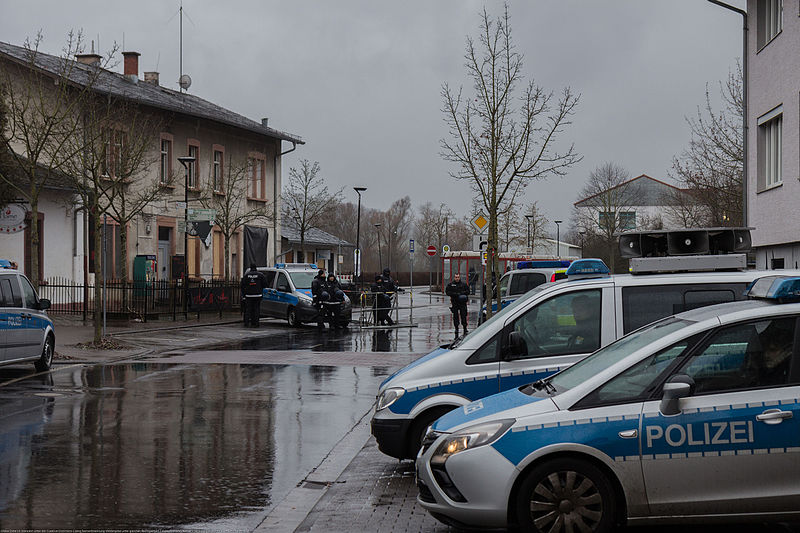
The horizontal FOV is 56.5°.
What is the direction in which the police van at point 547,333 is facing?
to the viewer's left

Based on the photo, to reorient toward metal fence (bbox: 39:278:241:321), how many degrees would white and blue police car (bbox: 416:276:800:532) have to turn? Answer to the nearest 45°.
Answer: approximately 45° to its right

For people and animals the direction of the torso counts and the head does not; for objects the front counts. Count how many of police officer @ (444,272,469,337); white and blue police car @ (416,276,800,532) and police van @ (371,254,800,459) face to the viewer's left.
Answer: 2

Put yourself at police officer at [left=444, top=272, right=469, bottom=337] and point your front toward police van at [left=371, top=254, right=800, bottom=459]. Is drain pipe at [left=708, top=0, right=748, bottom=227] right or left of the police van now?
left

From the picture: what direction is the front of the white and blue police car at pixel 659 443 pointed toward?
to the viewer's left

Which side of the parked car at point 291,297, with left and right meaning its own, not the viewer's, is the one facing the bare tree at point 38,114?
right

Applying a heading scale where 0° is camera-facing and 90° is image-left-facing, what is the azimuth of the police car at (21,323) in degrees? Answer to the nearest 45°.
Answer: approximately 225°
